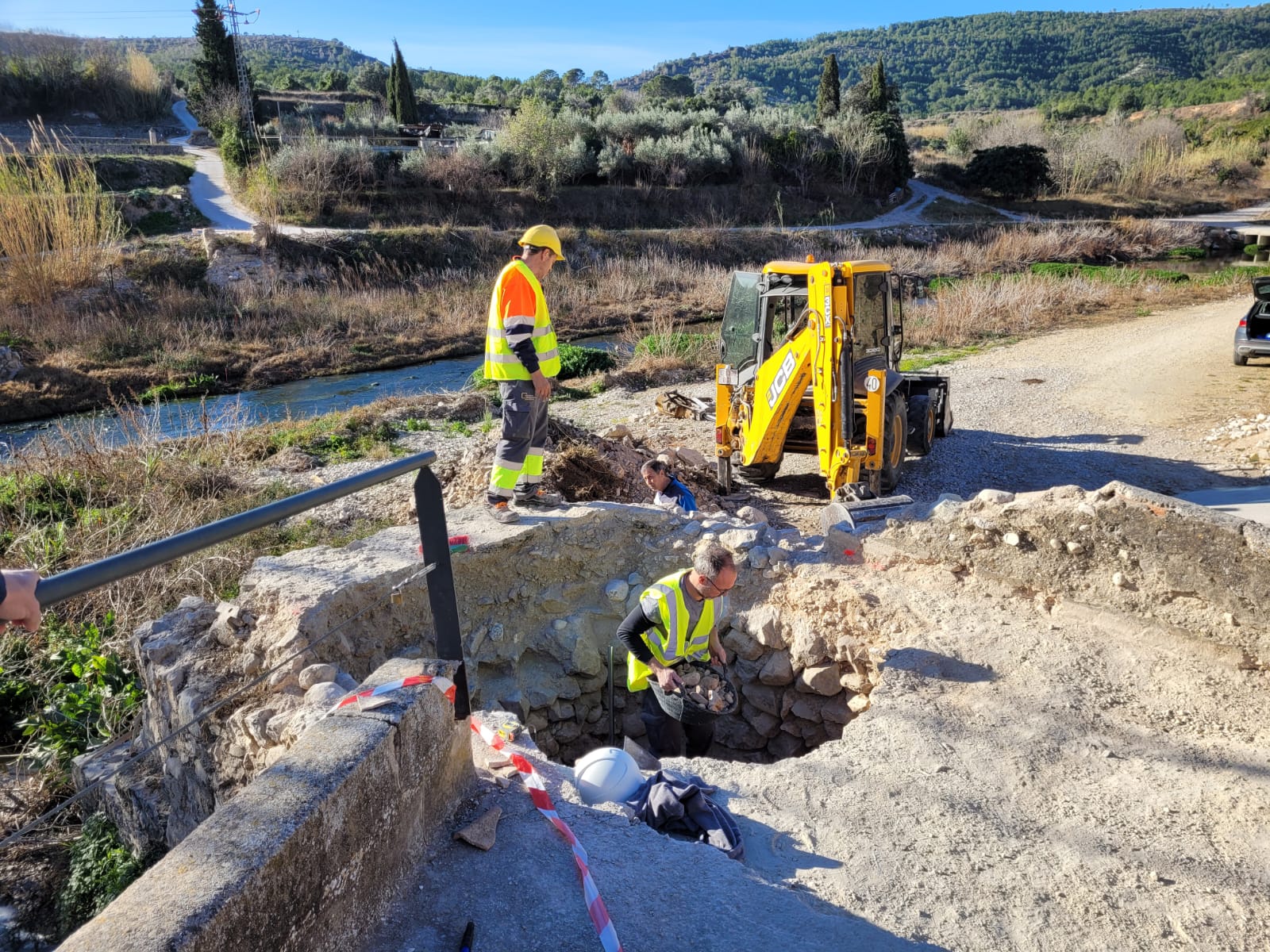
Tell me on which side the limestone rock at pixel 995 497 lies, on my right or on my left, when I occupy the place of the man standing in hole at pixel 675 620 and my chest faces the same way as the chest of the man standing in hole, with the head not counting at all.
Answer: on my left

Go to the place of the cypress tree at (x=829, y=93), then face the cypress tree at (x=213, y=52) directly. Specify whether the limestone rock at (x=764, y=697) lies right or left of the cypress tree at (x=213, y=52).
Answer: left

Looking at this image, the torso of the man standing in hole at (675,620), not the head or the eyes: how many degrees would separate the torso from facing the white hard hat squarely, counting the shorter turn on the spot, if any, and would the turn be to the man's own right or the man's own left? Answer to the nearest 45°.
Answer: approximately 45° to the man's own right

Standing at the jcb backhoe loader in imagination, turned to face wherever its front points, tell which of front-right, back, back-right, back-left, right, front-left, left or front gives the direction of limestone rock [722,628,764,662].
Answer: back-right

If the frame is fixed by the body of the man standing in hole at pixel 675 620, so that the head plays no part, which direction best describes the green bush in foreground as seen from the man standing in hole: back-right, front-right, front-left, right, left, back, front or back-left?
back-right

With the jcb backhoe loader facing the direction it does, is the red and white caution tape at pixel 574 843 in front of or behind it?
behind

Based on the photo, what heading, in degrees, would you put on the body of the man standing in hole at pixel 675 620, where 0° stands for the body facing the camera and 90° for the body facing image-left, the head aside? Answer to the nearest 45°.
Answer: approximately 315°
